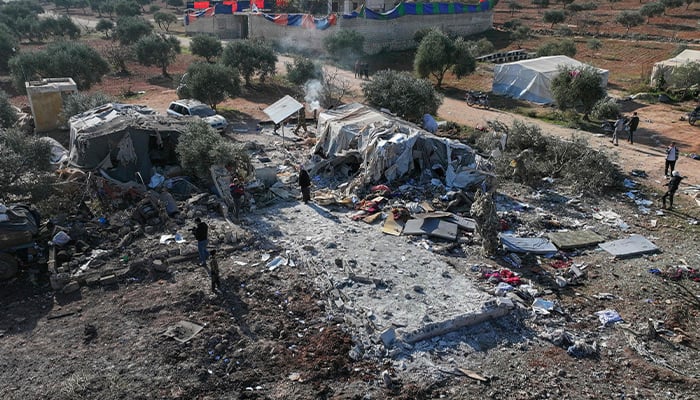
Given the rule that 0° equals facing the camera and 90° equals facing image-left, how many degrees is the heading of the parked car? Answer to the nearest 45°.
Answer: approximately 315°

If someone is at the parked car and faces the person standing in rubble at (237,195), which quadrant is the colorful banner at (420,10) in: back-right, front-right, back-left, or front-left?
back-left
